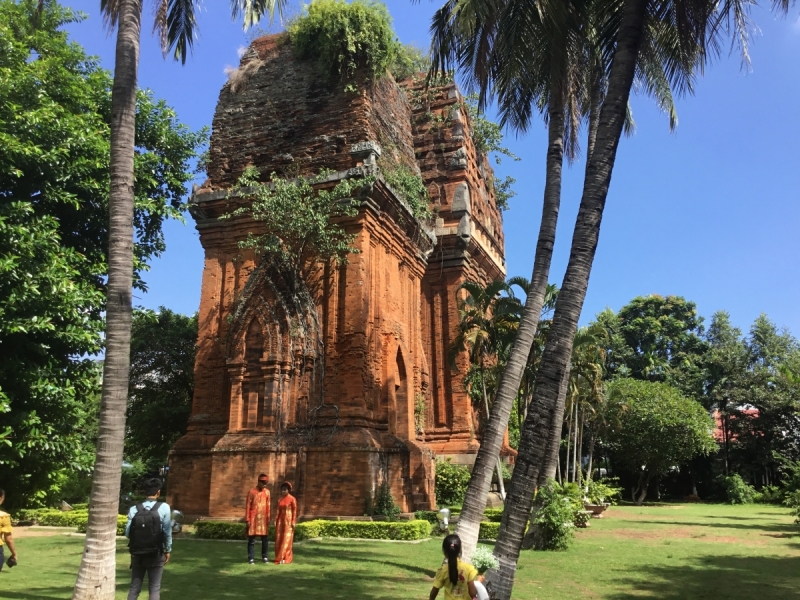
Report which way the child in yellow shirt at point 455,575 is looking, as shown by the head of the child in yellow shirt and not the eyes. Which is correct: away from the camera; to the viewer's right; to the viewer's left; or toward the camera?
away from the camera

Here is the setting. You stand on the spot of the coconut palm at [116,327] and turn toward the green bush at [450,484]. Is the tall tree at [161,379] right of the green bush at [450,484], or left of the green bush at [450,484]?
left

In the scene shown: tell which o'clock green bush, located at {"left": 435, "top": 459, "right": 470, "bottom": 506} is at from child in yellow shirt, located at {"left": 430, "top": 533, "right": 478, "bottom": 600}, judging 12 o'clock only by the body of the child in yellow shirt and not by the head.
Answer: The green bush is roughly at 12 o'clock from the child in yellow shirt.

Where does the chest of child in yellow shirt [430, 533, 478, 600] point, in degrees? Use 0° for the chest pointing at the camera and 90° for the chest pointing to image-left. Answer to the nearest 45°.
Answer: approximately 180°

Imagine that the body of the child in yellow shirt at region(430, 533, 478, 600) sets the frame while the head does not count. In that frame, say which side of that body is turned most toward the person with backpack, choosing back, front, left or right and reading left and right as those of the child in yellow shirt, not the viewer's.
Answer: left

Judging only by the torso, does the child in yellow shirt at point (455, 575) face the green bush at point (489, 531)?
yes

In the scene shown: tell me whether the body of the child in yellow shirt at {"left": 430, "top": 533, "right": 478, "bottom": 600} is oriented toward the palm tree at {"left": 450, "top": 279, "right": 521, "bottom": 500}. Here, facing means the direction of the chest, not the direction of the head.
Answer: yes

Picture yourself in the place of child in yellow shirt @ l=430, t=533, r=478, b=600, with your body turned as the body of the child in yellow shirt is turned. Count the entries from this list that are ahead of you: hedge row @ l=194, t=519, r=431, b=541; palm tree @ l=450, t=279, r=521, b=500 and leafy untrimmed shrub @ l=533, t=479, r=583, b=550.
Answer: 3

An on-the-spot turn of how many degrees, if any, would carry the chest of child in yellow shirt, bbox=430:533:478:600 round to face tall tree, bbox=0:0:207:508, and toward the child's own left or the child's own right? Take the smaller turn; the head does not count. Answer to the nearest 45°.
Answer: approximately 45° to the child's own left
